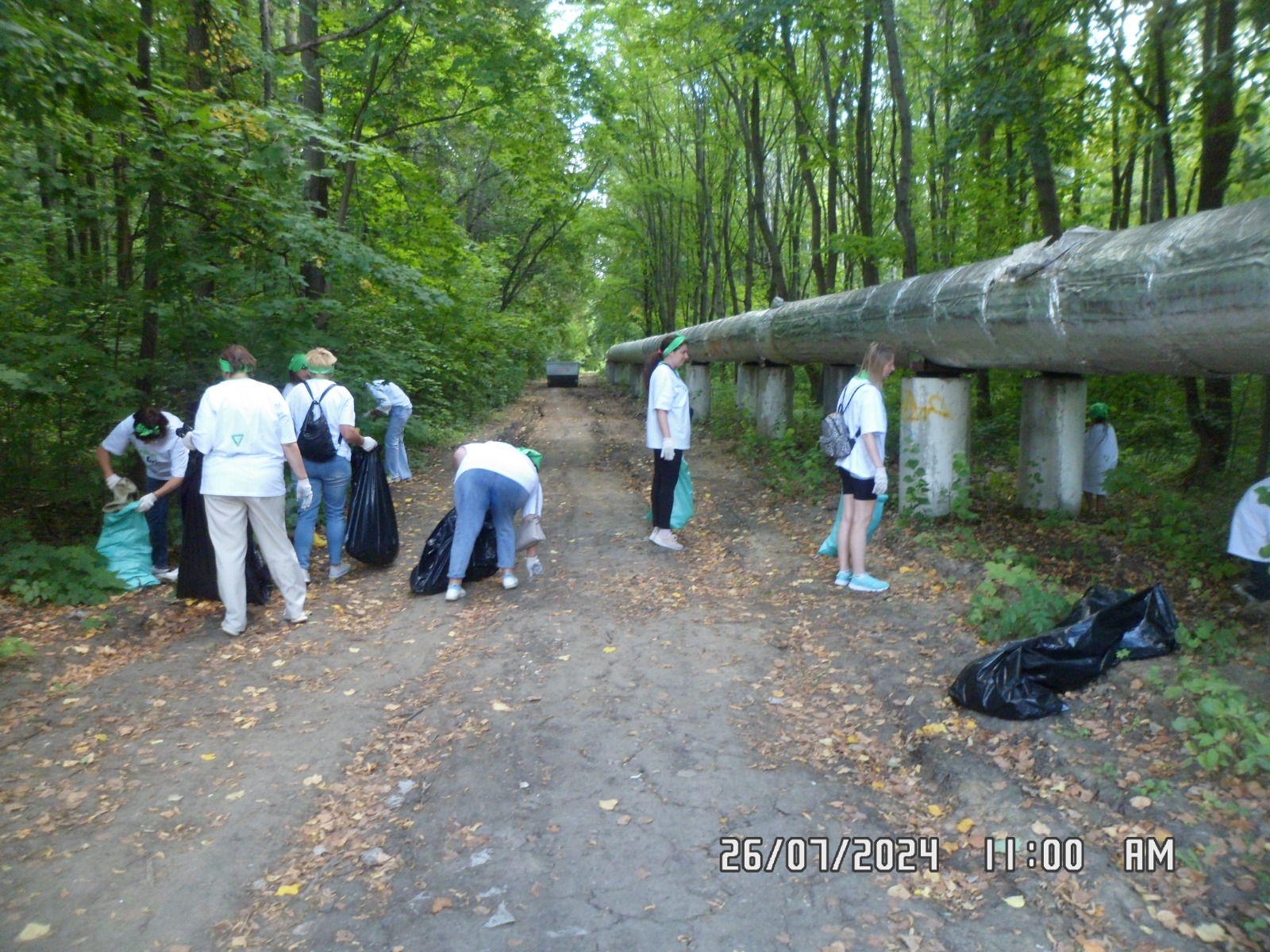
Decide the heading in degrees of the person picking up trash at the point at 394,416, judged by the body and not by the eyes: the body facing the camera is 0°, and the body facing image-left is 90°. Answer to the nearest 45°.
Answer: approximately 90°

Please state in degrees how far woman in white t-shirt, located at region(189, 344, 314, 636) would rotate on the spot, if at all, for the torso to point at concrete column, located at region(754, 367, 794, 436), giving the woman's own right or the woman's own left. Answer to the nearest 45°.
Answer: approximately 45° to the woman's own right

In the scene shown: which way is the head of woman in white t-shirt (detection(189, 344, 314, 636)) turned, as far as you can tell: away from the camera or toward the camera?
away from the camera

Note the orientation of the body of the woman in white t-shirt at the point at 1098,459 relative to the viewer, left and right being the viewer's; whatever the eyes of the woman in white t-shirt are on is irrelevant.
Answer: facing away from the viewer

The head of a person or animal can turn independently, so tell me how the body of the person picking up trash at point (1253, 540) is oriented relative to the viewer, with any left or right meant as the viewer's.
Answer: facing to the right of the viewer

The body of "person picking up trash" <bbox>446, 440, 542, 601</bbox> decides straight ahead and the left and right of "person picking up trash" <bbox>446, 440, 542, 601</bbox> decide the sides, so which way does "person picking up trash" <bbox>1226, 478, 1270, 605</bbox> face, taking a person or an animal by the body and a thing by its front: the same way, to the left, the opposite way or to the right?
to the right

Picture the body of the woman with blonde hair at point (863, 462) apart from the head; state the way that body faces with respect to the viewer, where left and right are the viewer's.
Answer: facing to the right of the viewer

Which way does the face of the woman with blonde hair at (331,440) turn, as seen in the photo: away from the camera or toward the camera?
away from the camera

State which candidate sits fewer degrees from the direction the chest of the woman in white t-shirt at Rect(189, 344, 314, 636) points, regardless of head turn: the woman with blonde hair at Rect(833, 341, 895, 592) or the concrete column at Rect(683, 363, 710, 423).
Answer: the concrete column
